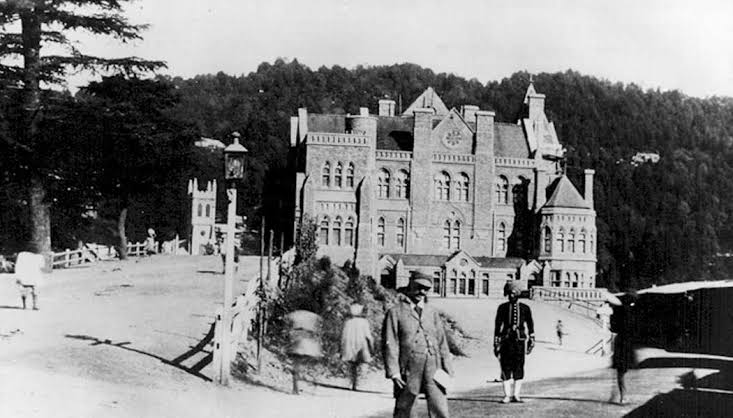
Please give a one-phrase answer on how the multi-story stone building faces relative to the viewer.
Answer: facing the viewer

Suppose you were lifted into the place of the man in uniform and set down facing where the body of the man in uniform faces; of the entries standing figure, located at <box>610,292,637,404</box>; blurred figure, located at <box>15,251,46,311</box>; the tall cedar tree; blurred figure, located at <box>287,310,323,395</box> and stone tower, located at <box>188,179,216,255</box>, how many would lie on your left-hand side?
1

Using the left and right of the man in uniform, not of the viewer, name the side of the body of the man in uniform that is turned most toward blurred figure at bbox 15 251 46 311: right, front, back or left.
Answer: right

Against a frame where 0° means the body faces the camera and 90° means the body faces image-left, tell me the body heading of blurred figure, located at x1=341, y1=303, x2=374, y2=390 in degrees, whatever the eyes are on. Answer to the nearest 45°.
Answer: approximately 180°

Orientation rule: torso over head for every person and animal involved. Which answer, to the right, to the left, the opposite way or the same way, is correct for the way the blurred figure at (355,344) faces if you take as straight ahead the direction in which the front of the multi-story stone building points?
the opposite way

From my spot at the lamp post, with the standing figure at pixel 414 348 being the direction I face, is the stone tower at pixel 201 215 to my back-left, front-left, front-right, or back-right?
back-left

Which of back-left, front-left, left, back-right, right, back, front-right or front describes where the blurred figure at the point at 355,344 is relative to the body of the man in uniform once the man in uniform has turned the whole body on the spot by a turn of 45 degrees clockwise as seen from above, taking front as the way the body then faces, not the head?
right

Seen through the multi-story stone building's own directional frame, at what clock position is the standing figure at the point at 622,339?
The standing figure is roughly at 12 o'clock from the multi-story stone building.

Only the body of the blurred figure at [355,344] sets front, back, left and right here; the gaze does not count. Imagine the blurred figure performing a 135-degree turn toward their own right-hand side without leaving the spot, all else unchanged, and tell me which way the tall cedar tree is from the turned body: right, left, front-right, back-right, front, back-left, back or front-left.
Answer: back

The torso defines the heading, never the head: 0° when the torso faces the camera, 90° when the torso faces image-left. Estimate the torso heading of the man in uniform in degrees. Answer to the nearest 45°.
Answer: approximately 0°

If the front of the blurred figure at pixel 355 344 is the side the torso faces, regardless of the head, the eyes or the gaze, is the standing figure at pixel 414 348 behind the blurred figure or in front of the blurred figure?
behind

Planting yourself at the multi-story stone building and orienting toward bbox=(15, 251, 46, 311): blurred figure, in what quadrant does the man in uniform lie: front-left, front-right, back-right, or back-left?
front-left

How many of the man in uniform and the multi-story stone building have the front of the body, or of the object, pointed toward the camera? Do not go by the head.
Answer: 2

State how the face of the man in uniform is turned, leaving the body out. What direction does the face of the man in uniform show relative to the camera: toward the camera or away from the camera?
toward the camera
